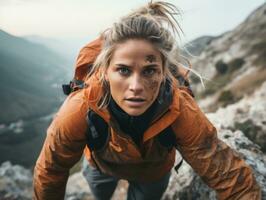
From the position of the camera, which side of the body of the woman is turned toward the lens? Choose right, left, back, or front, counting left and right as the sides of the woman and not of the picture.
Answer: front

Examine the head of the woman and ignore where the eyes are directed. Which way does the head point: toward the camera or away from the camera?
toward the camera
